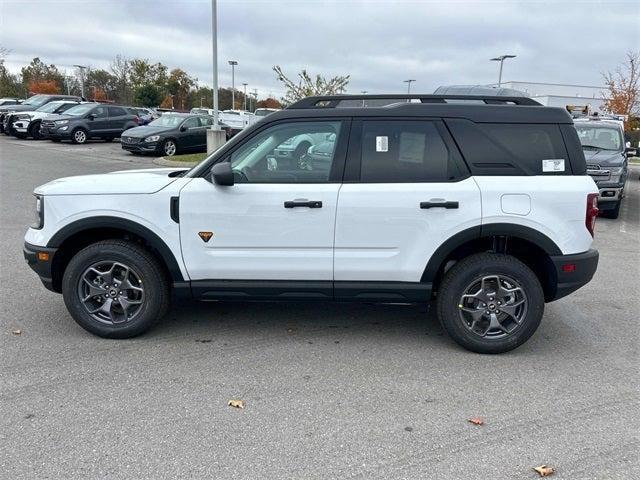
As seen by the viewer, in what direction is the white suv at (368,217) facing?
to the viewer's left

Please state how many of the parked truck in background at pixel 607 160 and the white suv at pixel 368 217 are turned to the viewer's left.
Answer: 1

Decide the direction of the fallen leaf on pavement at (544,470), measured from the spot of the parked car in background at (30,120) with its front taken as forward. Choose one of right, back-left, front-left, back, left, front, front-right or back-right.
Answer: front-left

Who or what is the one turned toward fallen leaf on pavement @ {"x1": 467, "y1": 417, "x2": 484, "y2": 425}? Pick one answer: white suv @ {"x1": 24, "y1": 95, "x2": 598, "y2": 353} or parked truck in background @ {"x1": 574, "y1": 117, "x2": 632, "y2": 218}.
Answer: the parked truck in background

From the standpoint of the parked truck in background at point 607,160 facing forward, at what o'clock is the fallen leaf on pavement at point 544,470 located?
The fallen leaf on pavement is roughly at 12 o'clock from the parked truck in background.

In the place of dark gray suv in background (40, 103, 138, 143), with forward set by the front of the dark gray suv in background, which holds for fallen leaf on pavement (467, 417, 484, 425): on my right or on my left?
on my left

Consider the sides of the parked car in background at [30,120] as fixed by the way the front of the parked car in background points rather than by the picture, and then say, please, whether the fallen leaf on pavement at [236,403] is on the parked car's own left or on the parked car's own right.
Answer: on the parked car's own left

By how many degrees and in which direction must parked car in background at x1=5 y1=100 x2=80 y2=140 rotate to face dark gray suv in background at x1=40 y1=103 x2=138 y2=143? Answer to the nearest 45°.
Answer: approximately 90° to its left

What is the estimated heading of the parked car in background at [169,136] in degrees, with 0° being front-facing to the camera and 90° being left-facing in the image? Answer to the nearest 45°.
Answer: approximately 45°

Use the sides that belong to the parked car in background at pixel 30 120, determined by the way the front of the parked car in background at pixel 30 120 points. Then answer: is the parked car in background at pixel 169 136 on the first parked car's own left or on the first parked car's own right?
on the first parked car's own left

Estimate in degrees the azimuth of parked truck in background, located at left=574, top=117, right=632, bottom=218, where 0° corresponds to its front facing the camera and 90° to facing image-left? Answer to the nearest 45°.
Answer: approximately 0°

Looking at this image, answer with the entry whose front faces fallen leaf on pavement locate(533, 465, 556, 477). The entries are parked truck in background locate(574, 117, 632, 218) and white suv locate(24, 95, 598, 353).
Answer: the parked truck in background

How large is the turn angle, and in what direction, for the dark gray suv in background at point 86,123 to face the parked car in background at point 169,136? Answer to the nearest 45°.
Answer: approximately 90° to its left

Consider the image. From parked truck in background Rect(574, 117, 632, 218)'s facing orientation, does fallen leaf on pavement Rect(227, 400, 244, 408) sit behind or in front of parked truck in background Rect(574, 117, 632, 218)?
in front

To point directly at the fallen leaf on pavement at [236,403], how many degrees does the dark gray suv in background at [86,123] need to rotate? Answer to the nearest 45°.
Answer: approximately 45° to its left
